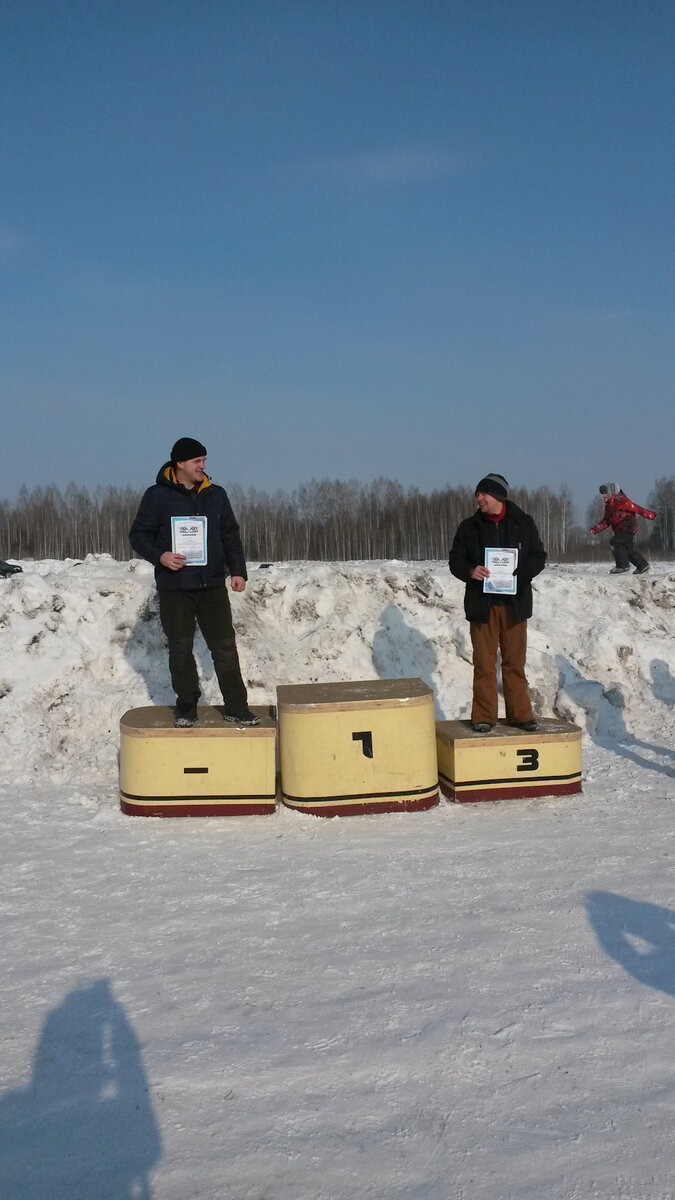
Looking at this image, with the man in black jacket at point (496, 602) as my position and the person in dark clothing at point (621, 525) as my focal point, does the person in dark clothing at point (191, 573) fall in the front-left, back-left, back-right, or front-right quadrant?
back-left

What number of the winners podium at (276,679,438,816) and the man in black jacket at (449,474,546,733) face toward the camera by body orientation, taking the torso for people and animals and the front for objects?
2

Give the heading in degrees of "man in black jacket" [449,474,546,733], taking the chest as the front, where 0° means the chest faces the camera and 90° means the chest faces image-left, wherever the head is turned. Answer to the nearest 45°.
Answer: approximately 0°

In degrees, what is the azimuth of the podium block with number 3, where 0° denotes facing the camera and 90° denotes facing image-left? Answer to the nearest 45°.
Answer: approximately 0°

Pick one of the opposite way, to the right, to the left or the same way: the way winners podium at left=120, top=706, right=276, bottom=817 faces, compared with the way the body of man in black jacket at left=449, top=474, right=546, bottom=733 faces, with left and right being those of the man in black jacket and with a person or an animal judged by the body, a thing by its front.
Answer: the same way

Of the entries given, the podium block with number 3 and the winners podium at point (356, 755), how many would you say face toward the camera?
2

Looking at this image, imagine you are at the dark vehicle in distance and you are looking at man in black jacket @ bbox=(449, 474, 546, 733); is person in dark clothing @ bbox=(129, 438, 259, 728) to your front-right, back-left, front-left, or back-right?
front-right

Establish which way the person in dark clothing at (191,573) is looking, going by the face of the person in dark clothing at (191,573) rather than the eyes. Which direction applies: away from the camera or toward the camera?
toward the camera

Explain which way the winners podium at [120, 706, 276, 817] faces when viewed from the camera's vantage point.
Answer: facing the viewer

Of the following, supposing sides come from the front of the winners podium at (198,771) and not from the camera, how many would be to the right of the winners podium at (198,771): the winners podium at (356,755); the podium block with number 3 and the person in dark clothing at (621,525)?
0

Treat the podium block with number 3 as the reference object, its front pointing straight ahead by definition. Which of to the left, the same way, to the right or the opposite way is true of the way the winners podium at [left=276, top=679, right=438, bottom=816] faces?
the same way

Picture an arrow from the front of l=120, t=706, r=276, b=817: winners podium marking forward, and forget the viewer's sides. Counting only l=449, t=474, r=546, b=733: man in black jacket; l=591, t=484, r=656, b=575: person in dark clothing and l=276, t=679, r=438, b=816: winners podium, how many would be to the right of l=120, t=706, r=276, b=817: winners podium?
0

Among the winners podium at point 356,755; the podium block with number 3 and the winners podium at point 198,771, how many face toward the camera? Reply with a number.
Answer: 3

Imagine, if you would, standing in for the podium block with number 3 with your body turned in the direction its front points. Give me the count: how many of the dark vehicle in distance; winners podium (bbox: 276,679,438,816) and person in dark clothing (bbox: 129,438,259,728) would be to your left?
0

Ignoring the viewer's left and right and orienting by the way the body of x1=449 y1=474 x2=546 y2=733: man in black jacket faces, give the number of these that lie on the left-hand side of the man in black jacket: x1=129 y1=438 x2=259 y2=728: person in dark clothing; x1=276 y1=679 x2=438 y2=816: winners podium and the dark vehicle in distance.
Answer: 0

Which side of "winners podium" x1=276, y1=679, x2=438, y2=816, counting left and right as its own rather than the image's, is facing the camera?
front
